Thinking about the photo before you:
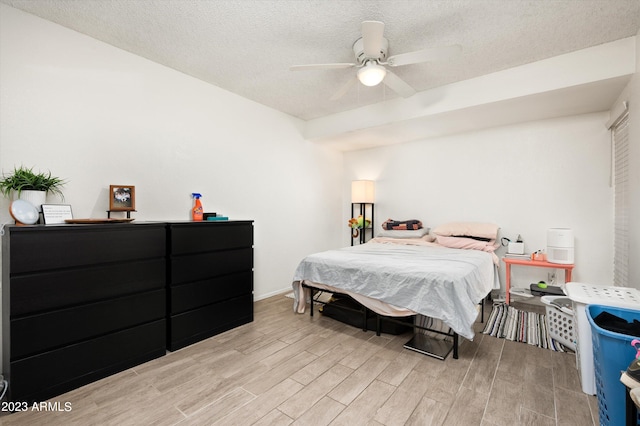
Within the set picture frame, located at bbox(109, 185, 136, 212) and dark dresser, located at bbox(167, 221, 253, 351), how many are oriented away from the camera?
0

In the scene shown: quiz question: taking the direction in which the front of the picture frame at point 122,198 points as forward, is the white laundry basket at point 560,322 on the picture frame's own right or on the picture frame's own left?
on the picture frame's own left

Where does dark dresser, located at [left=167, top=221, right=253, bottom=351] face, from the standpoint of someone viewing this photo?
facing the viewer and to the right of the viewer

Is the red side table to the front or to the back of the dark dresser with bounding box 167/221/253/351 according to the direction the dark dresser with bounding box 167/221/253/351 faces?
to the front

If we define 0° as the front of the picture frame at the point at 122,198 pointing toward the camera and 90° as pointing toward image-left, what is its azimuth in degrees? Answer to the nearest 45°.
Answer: approximately 0°

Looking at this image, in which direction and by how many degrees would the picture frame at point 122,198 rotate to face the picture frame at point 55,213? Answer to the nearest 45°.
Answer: approximately 45° to its right

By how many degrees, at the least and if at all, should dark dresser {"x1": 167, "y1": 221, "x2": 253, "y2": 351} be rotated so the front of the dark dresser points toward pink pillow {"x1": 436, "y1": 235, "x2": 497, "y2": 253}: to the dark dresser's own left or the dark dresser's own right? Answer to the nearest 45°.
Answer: approximately 45° to the dark dresser's own left

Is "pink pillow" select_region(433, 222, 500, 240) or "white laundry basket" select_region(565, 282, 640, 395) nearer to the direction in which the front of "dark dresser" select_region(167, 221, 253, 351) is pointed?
the white laundry basket
